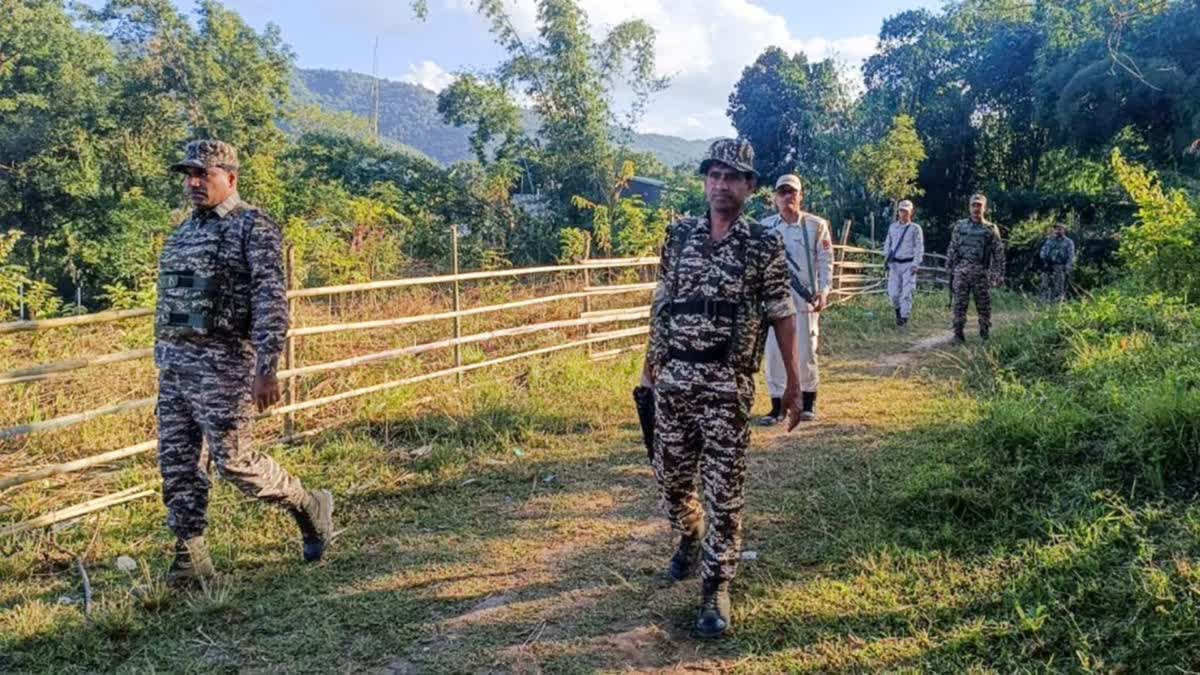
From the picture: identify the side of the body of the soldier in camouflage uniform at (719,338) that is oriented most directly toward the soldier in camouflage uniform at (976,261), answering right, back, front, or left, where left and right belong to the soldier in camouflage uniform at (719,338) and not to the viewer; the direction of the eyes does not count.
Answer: back

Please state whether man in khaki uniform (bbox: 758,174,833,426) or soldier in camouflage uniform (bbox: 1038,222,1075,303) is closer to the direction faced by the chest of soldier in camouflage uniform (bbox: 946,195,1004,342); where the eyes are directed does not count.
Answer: the man in khaki uniform

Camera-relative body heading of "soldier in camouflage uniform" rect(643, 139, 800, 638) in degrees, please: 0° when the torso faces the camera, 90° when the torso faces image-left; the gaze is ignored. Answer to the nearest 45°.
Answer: approximately 0°

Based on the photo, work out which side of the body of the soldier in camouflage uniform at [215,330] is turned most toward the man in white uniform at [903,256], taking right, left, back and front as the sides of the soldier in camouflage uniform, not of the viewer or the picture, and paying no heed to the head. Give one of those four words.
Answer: back

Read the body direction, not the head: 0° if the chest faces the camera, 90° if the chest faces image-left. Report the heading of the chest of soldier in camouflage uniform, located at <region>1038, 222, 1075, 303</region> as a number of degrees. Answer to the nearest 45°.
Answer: approximately 0°

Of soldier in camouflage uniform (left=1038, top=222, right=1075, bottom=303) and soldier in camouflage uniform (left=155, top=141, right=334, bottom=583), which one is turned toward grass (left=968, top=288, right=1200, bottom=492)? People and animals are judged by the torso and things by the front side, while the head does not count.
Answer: soldier in camouflage uniform (left=1038, top=222, right=1075, bottom=303)

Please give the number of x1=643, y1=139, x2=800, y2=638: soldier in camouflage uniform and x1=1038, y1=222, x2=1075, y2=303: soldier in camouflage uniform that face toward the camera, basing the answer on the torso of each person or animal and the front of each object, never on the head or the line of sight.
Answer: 2
